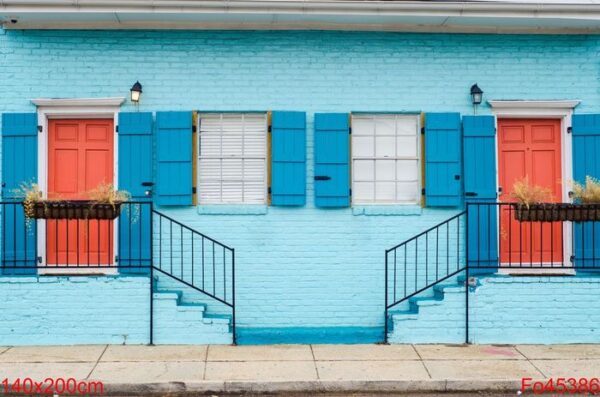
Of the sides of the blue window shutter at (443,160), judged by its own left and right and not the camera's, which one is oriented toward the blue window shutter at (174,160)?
right

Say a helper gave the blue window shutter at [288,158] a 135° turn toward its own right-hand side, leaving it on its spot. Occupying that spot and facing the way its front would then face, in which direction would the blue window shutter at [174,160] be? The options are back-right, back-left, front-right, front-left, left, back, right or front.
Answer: front-left

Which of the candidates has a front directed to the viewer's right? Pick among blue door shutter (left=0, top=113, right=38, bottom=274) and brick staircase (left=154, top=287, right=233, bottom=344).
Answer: the brick staircase

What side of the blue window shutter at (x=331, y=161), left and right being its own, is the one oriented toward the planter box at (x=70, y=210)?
right

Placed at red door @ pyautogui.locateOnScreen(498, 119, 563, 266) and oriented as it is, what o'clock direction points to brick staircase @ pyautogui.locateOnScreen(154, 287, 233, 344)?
The brick staircase is roughly at 2 o'clock from the red door.

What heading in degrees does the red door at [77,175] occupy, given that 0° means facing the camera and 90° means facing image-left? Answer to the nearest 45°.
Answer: approximately 0°

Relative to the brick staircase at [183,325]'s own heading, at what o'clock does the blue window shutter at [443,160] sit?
The blue window shutter is roughly at 12 o'clock from the brick staircase.

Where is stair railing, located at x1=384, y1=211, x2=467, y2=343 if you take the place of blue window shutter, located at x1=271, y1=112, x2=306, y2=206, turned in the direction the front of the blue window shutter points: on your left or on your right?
on your left

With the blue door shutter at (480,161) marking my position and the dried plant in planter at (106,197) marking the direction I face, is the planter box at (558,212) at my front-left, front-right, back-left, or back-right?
back-left

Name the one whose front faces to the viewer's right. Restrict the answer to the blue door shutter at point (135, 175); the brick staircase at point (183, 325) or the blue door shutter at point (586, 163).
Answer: the brick staircase

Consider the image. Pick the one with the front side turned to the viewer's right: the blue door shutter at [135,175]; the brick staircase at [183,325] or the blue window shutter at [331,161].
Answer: the brick staircase

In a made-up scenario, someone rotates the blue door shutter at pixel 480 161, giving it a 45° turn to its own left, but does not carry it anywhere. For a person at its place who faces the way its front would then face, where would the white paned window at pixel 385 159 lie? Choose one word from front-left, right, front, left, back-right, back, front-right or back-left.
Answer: back-right

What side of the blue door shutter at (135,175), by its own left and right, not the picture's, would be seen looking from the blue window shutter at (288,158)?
left
